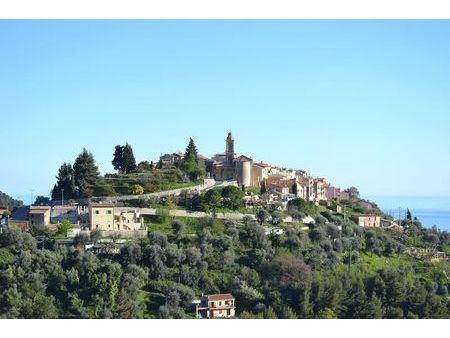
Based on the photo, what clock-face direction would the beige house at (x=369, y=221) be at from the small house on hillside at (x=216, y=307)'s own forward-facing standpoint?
The beige house is roughly at 7 o'clock from the small house on hillside.

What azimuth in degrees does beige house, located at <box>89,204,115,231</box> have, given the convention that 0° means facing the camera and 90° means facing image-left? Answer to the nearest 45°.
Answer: approximately 0°

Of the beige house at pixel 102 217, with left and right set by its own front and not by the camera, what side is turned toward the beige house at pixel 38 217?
right

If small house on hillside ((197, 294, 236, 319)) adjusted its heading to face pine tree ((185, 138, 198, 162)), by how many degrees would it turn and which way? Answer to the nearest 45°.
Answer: approximately 180°

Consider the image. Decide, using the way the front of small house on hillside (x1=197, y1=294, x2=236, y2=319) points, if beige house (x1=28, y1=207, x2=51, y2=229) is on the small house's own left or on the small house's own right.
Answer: on the small house's own right

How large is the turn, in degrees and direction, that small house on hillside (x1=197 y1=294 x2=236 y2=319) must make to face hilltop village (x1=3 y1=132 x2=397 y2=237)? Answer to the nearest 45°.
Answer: approximately 180°

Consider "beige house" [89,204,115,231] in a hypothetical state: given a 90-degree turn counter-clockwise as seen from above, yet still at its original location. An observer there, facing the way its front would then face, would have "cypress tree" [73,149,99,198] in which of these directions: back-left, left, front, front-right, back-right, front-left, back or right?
left

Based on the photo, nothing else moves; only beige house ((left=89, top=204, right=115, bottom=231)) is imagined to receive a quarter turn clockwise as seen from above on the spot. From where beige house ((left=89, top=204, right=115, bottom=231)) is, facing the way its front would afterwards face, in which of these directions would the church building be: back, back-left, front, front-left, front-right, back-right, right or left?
back-right

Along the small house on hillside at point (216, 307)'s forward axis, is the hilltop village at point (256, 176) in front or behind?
behind

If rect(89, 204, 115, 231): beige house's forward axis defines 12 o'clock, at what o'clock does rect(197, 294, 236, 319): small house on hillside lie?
The small house on hillside is roughly at 11 o'clock from the beige house.

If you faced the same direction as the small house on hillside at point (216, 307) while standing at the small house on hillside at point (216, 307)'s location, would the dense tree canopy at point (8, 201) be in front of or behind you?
behind

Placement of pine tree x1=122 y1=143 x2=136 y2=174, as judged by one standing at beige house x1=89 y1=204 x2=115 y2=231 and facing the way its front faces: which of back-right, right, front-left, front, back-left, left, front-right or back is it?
back

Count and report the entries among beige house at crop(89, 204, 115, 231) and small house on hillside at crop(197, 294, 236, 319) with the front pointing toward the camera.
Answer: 2

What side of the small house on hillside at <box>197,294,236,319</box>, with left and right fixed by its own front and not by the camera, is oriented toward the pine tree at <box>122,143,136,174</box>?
back

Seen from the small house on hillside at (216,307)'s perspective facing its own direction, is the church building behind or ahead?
behind
